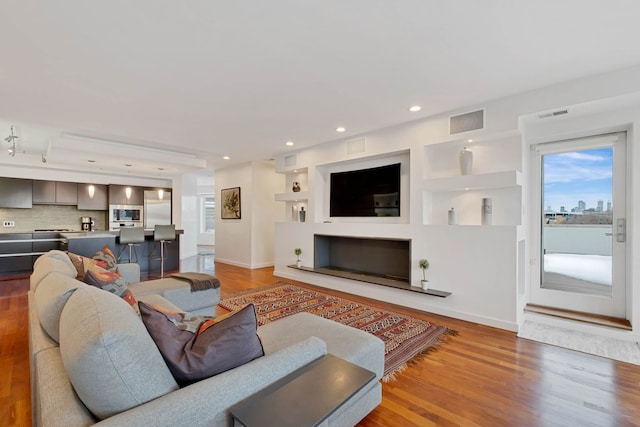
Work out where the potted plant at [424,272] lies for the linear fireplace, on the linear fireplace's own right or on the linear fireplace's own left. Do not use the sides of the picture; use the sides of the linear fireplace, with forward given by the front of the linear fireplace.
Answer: on the linear fireplace's own left

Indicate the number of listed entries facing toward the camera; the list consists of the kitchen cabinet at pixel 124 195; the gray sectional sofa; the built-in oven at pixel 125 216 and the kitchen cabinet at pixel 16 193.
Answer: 3

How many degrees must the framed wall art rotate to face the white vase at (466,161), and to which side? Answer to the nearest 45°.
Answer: approximately 90° to its left

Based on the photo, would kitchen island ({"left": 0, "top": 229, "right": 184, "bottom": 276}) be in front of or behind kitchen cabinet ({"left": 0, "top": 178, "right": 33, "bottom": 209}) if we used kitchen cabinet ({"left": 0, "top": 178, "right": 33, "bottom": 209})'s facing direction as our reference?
in front

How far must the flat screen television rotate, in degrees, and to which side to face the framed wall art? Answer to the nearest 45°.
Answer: approximately 90° to its right

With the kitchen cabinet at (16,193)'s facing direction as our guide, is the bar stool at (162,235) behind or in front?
in front

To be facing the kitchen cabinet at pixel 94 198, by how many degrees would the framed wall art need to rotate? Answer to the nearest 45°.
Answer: approximately 45° to its right

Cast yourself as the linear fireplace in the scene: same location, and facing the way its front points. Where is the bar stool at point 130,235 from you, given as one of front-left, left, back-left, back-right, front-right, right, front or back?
front-right

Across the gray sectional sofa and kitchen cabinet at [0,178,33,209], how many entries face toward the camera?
1

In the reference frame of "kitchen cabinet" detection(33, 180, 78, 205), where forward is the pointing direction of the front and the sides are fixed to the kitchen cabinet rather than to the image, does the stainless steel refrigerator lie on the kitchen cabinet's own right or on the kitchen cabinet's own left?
on the kitchen cabinet's own left

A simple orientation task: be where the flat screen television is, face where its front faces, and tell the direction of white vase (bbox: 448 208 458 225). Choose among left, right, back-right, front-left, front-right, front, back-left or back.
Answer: left

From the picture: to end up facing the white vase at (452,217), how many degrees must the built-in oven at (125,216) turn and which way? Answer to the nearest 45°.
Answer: approximately 45° to its left

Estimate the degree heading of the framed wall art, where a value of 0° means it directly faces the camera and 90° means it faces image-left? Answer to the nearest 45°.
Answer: approximately 45°
